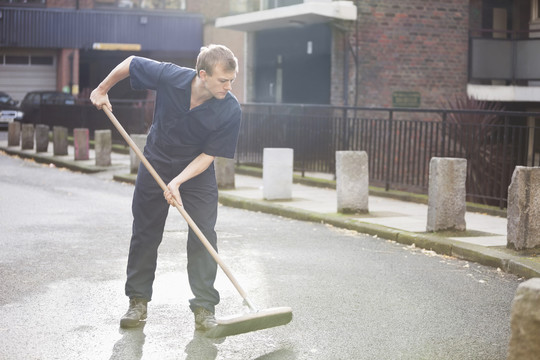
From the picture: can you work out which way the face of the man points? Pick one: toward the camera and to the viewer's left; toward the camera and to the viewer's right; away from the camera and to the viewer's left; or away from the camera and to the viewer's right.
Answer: toward the camera and to the viewer's right

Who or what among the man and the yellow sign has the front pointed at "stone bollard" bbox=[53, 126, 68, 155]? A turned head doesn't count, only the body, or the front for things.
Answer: the yellow sign

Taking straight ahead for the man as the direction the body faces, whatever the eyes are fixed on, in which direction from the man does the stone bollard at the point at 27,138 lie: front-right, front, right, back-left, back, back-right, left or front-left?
back

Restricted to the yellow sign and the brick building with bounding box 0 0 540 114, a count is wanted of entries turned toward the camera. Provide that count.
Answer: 2

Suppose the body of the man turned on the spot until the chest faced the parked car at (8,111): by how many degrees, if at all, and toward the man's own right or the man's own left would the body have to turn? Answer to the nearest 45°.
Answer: approximately 180°

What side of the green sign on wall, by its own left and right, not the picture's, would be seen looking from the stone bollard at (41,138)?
right

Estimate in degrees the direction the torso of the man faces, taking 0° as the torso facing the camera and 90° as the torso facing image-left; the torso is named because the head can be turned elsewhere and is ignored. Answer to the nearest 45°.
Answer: approximately 0°

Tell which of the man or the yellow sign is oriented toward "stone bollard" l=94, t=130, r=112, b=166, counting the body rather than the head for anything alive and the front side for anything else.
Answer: the yellow sign
